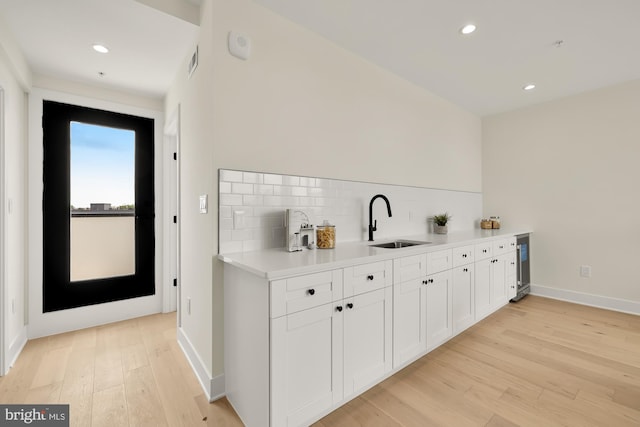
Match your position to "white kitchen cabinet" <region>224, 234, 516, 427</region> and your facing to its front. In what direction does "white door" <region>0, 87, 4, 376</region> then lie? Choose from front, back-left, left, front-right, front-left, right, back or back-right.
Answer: back-right

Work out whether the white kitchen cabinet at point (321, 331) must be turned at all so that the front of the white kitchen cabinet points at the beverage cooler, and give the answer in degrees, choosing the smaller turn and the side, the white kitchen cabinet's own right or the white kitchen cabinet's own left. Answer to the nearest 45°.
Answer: approximately 90° to the white kitchen cabinet's own left

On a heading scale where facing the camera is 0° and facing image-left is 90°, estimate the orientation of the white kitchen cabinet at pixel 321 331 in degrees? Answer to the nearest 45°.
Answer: approximately 315°

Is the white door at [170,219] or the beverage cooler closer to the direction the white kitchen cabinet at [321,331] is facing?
the beverage cooler
